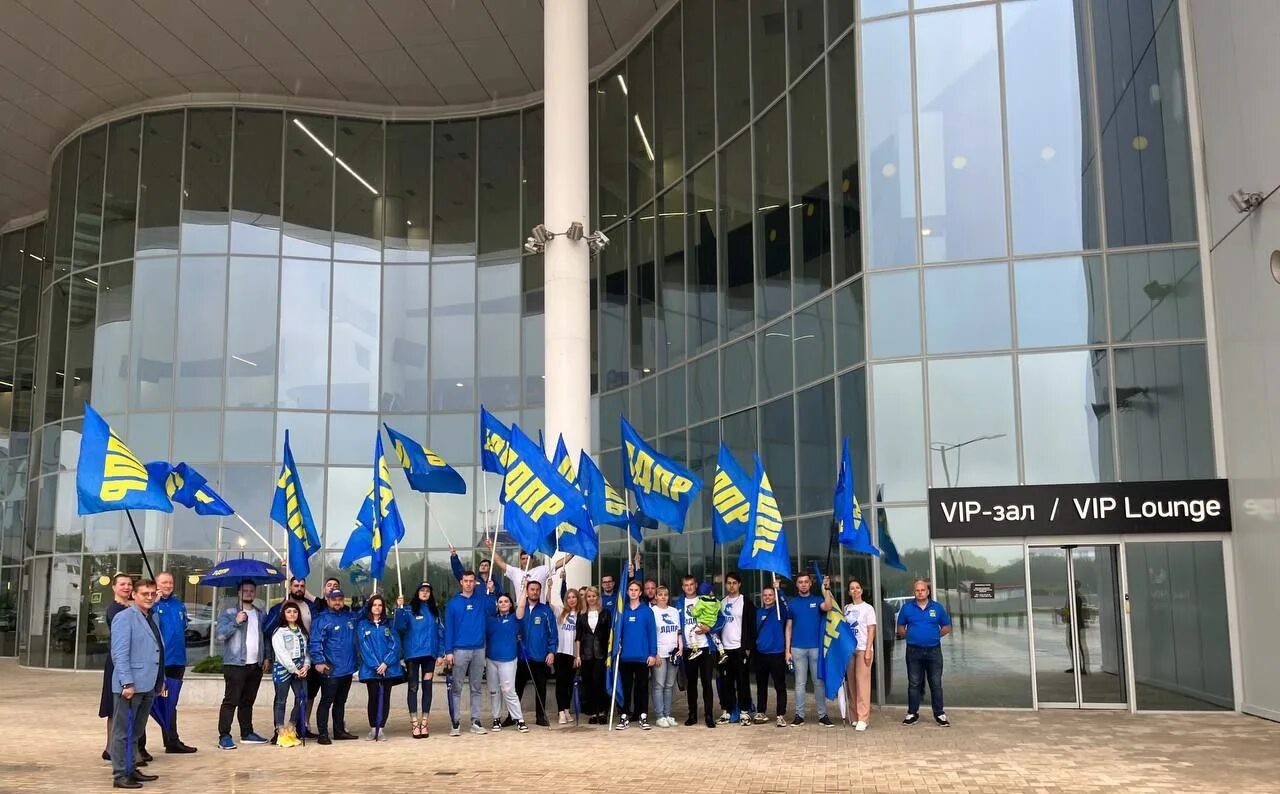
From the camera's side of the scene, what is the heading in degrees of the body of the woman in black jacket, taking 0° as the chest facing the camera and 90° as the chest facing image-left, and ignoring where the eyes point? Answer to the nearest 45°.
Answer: approximately 0°

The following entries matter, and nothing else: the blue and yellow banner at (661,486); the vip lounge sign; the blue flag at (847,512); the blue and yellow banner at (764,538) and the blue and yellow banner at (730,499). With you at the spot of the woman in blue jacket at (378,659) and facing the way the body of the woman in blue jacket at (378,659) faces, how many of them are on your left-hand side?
5

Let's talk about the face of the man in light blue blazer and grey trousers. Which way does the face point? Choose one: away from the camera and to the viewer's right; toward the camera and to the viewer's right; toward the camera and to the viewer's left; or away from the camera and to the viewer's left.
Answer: toward the camera and to the viewer's right

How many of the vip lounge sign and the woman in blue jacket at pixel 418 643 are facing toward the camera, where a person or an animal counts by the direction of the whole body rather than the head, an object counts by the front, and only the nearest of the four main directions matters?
2

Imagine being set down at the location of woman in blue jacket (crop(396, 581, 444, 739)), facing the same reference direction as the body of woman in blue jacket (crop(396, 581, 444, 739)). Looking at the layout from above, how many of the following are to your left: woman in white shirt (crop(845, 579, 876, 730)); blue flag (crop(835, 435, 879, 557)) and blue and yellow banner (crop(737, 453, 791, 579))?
3

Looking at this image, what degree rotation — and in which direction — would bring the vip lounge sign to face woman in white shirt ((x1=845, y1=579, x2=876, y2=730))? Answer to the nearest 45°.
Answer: approximately 45° to its right

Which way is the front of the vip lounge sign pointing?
toward the camera

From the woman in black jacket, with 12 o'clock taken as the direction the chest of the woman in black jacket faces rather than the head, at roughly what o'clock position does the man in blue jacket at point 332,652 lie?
The man in blue jacket is roughly at 2 o'clock from the woman in black jacket.

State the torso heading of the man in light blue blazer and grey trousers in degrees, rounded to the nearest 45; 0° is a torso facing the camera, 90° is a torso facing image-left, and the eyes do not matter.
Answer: approximately 315°

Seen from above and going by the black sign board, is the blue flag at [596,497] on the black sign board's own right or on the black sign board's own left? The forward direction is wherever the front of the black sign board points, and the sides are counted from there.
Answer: on the black sign board's own right

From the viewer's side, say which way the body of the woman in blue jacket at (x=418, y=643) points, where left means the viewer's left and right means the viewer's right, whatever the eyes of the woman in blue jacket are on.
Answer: facing the viewer
